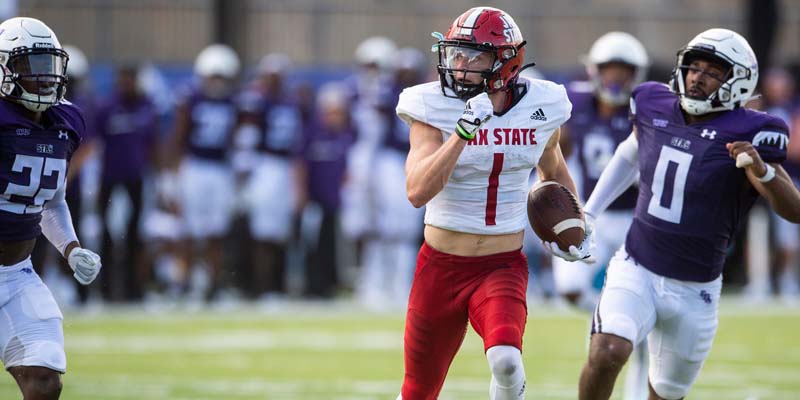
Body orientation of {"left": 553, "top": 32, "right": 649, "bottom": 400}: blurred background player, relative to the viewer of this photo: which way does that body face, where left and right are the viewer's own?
facing the viewer

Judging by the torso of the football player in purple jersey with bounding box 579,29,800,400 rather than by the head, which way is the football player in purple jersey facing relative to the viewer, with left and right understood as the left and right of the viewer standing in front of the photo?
facing the viewer and to the left of the viewer

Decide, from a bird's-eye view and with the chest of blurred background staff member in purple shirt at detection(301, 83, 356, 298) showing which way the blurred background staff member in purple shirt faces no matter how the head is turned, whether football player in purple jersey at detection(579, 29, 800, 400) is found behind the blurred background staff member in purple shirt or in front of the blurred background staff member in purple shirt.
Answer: in front

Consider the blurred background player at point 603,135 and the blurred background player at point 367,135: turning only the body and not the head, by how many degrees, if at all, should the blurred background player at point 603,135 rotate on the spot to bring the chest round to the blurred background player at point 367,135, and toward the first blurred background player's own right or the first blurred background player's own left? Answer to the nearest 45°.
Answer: approximately 135° to the first blurred background player's own right

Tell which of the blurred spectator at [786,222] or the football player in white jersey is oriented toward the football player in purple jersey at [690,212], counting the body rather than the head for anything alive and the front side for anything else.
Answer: the blurred spectator

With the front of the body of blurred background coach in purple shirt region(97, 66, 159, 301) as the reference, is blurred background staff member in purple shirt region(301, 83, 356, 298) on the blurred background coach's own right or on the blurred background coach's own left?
on the blurred background coach's own left

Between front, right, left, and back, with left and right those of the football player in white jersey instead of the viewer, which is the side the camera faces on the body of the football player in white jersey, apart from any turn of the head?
front

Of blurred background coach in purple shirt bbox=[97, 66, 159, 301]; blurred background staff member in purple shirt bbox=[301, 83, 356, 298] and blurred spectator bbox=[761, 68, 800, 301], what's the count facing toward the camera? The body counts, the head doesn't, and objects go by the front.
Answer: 3

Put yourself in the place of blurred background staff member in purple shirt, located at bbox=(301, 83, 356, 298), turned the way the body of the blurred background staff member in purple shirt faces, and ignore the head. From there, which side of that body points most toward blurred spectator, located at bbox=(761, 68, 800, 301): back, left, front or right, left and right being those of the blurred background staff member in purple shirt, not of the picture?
left

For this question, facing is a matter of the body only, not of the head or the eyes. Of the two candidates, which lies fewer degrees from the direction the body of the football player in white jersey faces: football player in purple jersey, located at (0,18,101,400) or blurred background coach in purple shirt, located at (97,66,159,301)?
the football player in purple jersey

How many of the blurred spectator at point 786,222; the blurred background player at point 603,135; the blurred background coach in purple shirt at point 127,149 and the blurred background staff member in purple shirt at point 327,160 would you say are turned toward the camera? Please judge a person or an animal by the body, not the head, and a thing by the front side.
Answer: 4

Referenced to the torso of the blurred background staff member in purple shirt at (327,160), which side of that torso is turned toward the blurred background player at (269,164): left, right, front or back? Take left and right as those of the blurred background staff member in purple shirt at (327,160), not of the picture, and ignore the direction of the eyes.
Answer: right

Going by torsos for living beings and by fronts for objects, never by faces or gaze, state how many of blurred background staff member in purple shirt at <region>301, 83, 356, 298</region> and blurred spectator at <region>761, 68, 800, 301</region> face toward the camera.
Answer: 2
